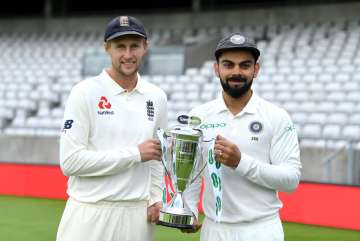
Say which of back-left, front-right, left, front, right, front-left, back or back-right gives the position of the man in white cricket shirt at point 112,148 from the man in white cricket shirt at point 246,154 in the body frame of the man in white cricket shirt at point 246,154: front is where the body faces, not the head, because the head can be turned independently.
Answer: right

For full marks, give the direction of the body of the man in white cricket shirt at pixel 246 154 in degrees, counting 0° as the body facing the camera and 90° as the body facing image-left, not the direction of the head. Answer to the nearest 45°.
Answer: approximately 0°
